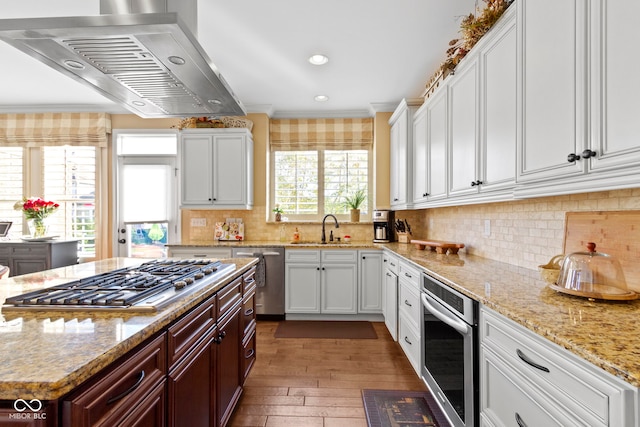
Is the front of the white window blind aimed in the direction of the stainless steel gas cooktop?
yes

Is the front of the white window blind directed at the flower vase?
no

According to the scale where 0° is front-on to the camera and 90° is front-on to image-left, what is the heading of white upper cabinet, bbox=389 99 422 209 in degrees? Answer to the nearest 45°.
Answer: approximately 90°

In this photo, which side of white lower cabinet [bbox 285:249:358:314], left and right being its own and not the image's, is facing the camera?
front

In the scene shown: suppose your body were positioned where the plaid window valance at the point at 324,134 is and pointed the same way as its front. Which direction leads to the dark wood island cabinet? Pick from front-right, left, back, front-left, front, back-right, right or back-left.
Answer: front

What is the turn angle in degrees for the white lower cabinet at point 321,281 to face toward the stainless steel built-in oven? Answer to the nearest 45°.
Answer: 0° — it already faces it

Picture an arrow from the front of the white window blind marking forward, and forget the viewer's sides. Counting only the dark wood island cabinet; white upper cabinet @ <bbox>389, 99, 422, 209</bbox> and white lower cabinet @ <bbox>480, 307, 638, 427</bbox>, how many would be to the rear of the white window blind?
0

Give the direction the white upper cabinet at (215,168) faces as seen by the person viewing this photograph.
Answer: facing the viewer

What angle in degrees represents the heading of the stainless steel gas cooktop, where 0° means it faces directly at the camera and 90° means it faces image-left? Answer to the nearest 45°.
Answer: approximately 315°

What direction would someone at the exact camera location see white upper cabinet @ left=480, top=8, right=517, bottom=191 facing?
facing to the left of the viewer

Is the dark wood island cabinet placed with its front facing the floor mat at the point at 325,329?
no

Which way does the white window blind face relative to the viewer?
toward the camera

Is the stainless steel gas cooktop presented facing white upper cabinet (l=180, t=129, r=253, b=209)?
no

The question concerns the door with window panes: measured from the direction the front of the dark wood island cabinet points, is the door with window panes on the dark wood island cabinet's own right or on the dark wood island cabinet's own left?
on the dark wood island cabinet's own left

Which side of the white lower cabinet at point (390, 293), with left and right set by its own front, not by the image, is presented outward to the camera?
left
